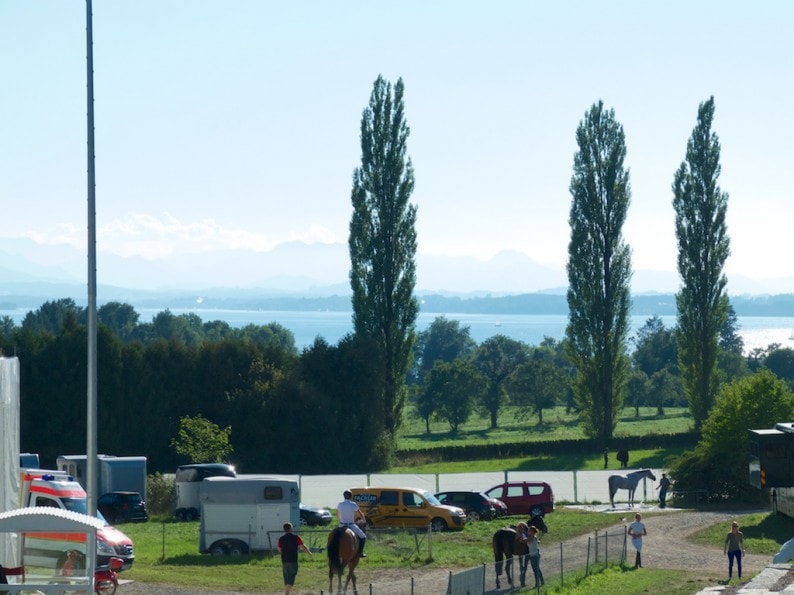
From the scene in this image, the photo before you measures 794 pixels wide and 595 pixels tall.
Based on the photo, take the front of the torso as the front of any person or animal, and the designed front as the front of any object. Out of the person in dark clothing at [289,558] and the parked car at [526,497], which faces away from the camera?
the person in dark clothing

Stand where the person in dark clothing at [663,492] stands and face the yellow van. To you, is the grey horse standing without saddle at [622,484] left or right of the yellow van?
right

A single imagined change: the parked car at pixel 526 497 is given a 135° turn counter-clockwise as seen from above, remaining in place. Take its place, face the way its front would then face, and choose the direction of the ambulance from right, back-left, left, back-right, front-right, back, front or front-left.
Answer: right

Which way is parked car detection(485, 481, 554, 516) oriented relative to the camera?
to the viewer's left

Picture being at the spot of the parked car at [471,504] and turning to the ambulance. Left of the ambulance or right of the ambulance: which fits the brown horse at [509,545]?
left

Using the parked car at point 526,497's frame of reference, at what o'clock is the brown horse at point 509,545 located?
The brown horse is roughly at 9 o'clock from the parked car.

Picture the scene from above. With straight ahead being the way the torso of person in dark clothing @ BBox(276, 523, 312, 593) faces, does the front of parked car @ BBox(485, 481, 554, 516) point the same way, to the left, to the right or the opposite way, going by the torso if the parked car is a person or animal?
to the left

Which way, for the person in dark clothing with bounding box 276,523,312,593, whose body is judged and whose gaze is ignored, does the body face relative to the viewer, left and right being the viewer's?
facing away from the viewer

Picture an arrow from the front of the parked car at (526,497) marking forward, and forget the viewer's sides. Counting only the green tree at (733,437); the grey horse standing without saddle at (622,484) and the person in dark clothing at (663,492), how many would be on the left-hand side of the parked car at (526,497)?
0

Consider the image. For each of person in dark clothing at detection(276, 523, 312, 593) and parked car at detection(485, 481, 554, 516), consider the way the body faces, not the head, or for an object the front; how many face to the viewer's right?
0
